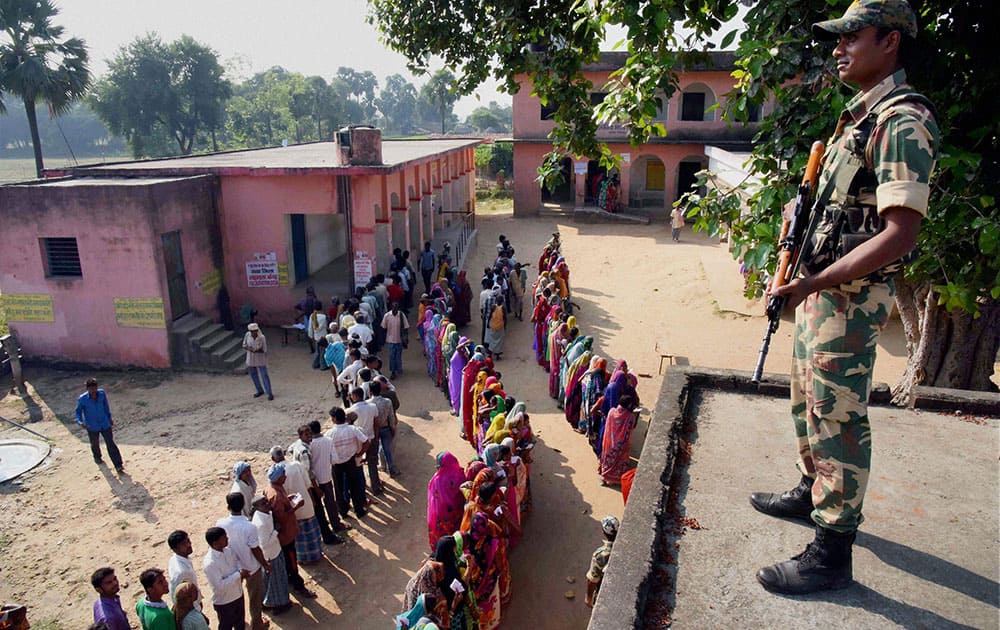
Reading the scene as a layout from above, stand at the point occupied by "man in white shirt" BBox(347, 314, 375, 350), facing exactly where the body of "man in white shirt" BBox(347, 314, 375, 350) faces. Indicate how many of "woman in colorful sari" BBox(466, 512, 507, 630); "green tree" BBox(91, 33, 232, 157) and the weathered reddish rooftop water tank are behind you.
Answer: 1

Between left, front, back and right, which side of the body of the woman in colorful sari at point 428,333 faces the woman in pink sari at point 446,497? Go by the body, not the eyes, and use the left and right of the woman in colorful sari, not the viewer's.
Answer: back

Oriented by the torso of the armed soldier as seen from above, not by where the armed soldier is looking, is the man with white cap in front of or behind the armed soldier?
in front

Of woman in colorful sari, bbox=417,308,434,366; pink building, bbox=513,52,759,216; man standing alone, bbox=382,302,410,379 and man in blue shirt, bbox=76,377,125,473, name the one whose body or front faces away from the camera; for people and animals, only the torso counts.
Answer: the woman in colorful sari

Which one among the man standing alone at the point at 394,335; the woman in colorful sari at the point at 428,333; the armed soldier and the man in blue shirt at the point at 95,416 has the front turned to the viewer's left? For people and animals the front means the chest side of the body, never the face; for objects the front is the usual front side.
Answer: the armed soldier

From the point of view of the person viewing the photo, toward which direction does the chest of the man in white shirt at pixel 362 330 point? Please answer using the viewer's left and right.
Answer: facing away from the viewer

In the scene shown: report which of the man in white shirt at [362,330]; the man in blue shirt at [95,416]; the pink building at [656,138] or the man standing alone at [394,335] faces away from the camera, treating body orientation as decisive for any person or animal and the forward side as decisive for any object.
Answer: the man in white shirt

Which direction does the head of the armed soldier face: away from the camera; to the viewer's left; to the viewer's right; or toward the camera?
to the viewer's left

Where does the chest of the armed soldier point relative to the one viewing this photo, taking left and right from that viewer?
facing to the left of the viewer

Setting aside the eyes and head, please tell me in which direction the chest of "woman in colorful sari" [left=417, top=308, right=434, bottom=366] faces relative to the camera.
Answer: away from the camera

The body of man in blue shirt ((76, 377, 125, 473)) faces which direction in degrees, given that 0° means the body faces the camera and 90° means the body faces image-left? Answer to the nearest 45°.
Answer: approximately 0°

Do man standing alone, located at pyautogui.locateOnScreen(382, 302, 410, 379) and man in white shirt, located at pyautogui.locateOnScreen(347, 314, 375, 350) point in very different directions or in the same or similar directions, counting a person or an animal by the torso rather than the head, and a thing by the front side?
very different directions

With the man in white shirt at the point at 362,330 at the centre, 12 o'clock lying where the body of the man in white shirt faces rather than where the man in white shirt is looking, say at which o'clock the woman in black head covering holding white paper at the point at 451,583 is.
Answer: The woman in black head covering holding white paper is roughly at 6 o'clock from the man in white shirt.

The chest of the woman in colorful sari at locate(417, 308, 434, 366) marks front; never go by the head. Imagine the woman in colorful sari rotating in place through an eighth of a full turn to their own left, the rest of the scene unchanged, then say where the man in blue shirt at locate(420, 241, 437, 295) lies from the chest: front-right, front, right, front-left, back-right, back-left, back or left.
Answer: front-right

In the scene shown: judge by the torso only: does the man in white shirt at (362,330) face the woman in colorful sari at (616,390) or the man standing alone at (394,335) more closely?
the man standing alone
